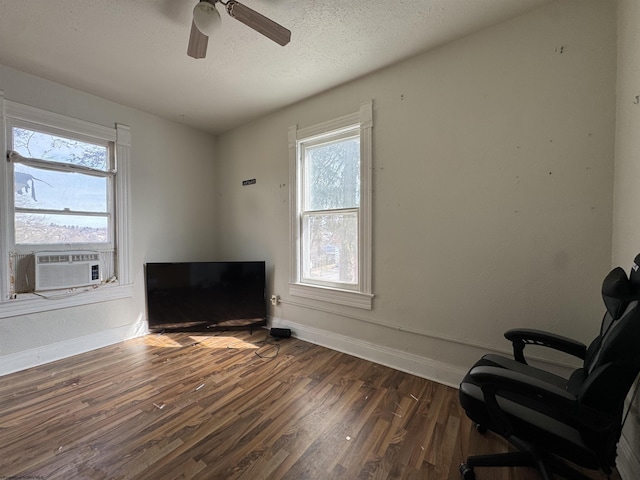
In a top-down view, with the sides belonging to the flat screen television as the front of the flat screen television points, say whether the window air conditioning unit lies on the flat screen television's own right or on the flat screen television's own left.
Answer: on the flat screen television's own right

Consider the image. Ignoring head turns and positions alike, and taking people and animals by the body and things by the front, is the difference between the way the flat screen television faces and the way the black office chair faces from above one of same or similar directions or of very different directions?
very different directions

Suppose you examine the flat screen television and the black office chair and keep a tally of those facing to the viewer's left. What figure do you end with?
1

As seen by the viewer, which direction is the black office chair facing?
to the viewer's left

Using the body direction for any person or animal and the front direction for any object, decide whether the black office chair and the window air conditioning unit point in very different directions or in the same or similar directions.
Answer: very different directions

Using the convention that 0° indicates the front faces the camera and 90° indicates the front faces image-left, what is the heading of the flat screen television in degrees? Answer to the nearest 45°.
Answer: approximately 0°

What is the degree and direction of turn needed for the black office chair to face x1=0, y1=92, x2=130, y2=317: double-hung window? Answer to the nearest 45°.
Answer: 0° — it already faces it

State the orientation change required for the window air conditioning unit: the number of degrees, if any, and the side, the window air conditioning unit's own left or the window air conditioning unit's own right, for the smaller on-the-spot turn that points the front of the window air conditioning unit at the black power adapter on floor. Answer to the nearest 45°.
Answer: approximately 45° to the window air conditioning unit's own left

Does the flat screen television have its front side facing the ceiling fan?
yes

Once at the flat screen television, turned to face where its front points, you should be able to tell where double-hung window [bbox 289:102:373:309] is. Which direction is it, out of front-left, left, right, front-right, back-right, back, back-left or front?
front-left
